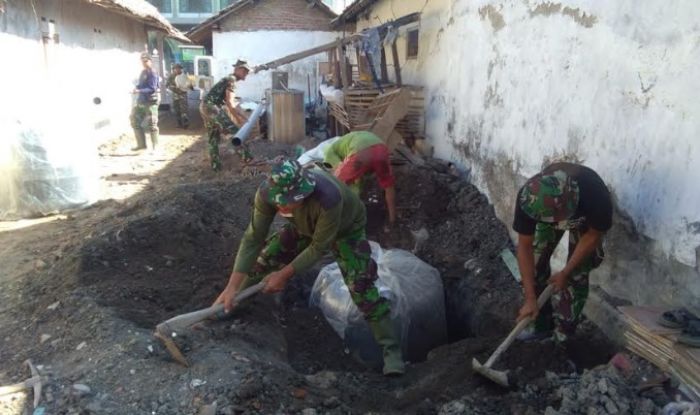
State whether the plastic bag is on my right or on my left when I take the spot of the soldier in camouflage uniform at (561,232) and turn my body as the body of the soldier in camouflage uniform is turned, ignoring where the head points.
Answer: on my right

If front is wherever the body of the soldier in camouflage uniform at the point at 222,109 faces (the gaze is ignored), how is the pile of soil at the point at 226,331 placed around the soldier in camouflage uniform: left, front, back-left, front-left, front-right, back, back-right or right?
right

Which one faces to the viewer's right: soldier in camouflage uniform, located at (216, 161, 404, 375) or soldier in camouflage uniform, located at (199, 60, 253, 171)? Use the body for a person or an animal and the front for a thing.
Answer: soldier in camouflage uniform, located at (199, 60, 253, 171)

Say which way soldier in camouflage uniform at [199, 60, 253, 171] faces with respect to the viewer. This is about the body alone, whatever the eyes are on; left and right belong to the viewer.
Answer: facing to the right of the viewer

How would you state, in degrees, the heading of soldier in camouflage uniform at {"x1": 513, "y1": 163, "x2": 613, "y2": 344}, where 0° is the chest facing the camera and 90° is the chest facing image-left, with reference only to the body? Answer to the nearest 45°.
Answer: approximately 45°

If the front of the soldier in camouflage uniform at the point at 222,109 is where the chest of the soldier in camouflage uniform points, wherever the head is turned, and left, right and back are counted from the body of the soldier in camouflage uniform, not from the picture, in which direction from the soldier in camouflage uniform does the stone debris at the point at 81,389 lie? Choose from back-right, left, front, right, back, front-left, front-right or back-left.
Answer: right

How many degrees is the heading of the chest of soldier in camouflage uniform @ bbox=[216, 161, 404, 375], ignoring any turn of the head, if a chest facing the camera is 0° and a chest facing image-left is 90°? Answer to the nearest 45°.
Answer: approximately 45°

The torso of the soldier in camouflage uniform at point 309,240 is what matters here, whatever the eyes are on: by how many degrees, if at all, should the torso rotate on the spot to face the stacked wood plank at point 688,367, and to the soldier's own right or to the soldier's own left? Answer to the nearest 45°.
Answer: approximately 90° to the soldier's own left

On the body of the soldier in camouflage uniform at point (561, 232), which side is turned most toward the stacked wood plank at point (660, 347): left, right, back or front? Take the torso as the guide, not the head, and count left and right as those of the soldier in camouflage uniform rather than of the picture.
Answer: left

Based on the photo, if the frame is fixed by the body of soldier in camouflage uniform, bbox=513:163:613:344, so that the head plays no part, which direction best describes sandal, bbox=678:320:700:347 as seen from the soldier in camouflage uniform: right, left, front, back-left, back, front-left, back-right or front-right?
left

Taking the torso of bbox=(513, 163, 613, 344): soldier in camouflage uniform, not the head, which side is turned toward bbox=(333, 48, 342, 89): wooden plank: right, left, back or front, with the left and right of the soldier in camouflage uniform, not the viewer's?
right

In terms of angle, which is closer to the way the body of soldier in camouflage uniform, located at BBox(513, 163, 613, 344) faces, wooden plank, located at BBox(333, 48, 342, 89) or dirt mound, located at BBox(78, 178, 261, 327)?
the dirt mound
